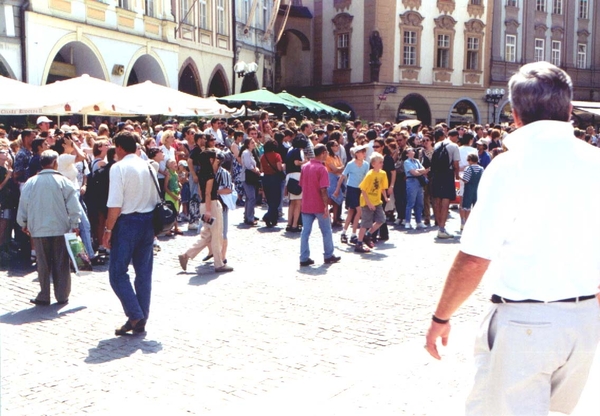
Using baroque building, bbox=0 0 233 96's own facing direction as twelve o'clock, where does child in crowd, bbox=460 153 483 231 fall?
The child in crowd is roughly at 1 o'clock from the baroque building.

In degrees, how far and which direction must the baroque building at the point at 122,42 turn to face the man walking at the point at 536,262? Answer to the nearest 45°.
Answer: approximately 45° to its right

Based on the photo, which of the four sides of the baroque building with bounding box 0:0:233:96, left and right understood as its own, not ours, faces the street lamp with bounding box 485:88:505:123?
left

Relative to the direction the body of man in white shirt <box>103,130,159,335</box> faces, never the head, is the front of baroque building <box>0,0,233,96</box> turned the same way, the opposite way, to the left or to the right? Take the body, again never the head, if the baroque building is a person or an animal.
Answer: the opposite way

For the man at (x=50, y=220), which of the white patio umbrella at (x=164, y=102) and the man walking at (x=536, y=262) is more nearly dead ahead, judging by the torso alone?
the white patio umbrella

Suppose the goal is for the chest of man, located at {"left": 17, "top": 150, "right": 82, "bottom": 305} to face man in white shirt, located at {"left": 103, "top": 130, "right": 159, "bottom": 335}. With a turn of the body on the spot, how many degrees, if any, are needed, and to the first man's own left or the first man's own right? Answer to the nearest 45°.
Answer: approximately 135° to the first man's own right

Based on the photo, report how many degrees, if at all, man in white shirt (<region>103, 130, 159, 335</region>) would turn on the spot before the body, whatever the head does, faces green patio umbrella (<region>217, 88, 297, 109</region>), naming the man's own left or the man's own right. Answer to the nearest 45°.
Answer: approximately 45° to the man's own right

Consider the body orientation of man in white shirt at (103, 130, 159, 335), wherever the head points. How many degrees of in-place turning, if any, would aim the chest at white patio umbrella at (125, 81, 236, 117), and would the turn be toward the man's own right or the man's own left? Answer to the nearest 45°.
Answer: approximately 45° to the man's own right

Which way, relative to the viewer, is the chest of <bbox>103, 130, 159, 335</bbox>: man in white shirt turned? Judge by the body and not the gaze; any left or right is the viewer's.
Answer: facing away from the viewer and to the left of the viewer

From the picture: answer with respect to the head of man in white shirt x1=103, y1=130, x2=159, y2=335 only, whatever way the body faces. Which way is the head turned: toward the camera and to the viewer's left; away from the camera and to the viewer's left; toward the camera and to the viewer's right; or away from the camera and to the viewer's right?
away from the camera and to the viewer's left
